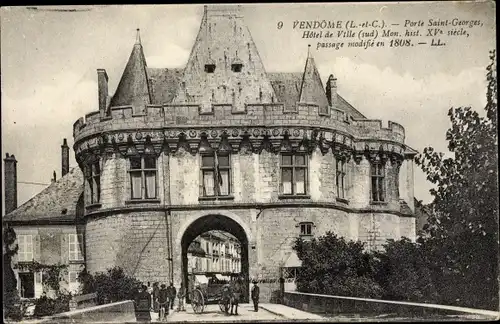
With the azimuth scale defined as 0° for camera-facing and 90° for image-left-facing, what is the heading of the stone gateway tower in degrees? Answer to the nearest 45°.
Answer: approximately 0°
